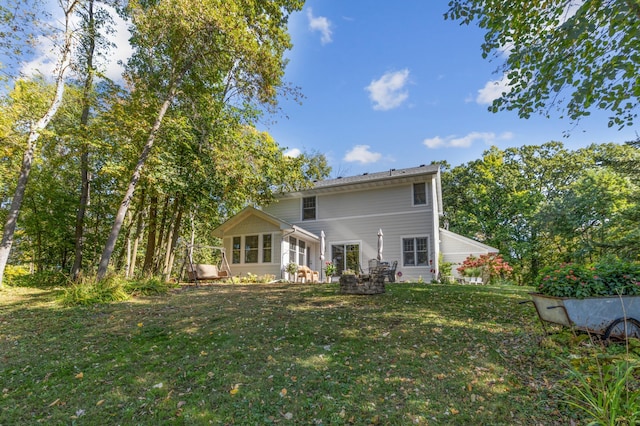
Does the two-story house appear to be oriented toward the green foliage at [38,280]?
no

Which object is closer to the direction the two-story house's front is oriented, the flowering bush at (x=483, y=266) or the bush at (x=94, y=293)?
the flowering bush

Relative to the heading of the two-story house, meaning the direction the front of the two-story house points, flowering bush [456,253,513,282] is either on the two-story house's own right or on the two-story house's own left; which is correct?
on the two-story house's own right

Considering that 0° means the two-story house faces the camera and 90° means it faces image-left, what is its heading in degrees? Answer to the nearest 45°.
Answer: approximately 180°

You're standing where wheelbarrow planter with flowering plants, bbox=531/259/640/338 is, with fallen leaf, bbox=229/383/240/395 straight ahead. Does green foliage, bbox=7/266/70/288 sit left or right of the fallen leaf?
right

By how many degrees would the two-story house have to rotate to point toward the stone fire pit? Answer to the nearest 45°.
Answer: approximately 180°

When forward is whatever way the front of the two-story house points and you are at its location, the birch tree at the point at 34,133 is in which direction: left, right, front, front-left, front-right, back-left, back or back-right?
back-left

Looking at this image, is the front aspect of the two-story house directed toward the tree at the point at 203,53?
no

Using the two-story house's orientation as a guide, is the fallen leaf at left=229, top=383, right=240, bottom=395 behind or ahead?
behind

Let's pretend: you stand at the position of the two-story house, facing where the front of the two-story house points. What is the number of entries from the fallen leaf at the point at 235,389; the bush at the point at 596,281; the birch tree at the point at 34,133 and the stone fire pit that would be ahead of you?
0
